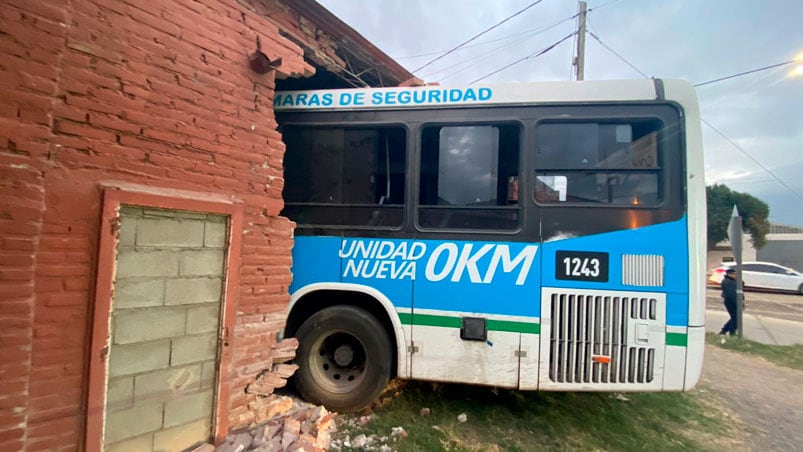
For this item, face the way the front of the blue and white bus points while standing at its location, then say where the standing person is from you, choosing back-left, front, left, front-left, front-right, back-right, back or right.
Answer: back-right

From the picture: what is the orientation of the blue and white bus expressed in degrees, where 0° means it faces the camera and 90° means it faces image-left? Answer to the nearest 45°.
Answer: approximately 90°

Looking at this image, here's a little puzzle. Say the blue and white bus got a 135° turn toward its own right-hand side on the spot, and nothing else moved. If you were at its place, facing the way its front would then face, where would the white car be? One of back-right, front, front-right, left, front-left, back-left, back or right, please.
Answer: front

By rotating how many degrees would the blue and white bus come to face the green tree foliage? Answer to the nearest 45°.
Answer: approximately 135° to its right

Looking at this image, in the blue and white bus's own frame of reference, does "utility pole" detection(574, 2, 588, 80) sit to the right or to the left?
on its right
